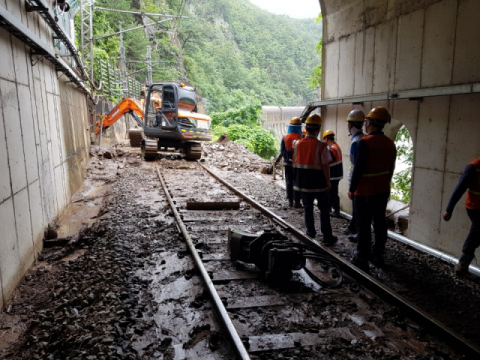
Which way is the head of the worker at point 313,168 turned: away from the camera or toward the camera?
away from the camera

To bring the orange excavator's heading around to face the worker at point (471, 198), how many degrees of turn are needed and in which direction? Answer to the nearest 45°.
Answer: approximately 135° to its left

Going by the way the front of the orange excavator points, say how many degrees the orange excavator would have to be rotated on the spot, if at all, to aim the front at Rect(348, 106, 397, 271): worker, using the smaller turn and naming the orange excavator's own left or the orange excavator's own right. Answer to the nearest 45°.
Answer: approximately 135° to the orange excavator's own left

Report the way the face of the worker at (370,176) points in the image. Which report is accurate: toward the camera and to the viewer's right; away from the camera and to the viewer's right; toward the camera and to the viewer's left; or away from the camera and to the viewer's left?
away from the camera and to the viewer's left

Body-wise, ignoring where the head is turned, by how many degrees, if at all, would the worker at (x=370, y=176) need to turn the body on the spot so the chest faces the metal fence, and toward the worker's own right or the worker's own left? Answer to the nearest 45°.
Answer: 0° — they already face it

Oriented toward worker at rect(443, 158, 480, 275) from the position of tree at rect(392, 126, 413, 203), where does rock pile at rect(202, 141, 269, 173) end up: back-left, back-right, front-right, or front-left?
back-right

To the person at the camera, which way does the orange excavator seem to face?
facing away from the viewer and to the left of the viewer

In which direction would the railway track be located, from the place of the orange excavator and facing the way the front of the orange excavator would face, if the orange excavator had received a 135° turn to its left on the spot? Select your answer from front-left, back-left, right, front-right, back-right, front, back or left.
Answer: front

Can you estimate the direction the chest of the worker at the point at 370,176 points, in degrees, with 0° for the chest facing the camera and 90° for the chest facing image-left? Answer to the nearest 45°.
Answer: approximately 135°

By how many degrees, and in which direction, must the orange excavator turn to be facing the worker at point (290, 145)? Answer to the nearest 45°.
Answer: approximately 135° to its left

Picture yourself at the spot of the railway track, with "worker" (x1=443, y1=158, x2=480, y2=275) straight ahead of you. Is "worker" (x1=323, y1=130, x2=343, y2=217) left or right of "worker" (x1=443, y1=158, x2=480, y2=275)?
left

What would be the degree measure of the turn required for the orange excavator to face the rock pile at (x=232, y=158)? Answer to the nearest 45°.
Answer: approximately 135° to its right
